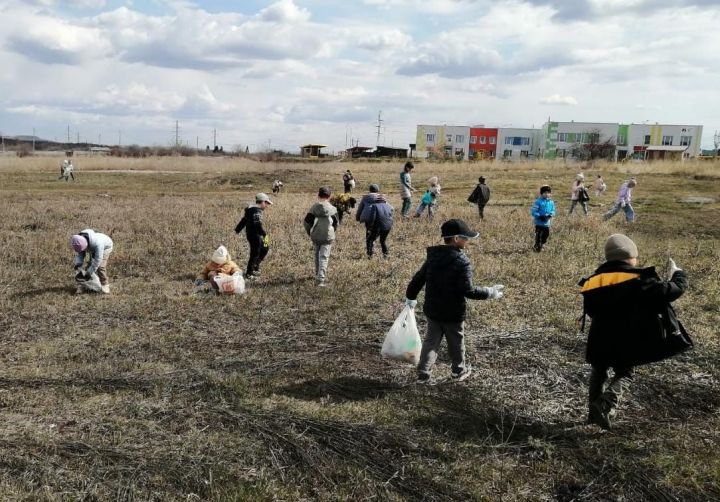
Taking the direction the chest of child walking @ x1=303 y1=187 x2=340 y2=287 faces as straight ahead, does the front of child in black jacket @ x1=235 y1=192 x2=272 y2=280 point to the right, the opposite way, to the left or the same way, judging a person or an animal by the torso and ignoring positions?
to the right

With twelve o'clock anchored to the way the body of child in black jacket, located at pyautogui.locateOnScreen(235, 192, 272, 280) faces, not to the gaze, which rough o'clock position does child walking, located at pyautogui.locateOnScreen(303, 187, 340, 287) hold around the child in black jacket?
The child walking is roughly at 1 o'clock from the child in black jacket.

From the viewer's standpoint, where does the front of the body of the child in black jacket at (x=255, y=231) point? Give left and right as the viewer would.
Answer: facing to the right of the viewer

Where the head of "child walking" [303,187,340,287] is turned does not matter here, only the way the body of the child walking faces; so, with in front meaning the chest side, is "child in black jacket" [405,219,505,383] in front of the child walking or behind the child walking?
behind

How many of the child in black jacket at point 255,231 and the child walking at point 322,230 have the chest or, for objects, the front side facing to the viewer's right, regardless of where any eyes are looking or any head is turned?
1

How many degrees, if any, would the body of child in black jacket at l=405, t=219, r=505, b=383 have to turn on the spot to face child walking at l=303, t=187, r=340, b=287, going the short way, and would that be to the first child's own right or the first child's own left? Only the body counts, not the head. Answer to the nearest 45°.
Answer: approximately 90° to the first child's own left

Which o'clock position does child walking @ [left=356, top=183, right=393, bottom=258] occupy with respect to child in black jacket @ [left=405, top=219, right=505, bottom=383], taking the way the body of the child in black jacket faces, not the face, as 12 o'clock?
The child walking is roughly at 10 o'clock from the child in black jacket.

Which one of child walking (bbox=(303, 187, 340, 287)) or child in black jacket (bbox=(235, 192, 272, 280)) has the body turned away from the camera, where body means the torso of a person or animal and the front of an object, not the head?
the child walking

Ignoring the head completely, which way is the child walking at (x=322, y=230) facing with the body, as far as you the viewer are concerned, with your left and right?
facing away from the viewer

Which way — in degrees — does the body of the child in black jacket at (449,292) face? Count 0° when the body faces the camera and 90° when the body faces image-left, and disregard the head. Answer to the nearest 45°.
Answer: approximately 225°
